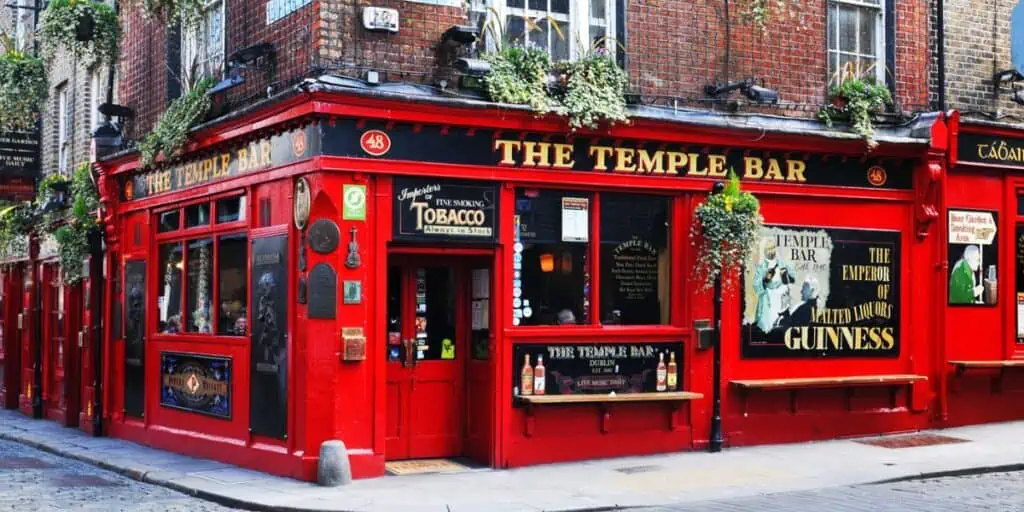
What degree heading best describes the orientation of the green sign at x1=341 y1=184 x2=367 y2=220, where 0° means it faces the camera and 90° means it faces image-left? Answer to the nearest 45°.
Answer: approximately 0°

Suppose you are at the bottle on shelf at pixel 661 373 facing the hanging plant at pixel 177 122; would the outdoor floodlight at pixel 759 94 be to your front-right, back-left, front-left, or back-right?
back-right

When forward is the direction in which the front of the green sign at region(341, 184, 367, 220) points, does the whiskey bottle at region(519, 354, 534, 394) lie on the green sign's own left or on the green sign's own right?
on the green sign's own left

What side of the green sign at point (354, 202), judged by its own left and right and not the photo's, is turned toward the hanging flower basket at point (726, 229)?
left
